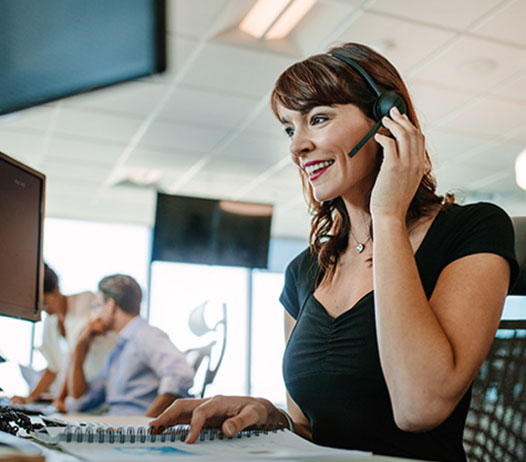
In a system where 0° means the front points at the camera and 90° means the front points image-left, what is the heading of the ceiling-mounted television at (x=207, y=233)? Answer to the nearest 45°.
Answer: approximately 0°

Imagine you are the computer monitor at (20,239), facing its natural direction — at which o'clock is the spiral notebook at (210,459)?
The spiral notebook is roughly at 1 o'clock from the computer monitor.

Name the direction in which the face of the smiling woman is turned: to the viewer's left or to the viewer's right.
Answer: to the viewer's left

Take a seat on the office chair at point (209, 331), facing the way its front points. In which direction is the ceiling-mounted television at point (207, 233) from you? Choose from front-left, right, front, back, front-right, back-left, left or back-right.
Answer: right

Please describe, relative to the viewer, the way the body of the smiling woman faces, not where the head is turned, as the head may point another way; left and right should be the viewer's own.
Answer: facing the viewer and to the left of the viewer

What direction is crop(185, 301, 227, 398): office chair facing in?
to the viewer's left

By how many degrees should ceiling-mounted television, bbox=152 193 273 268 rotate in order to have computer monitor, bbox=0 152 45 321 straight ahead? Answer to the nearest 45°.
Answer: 0° — it already faces it
